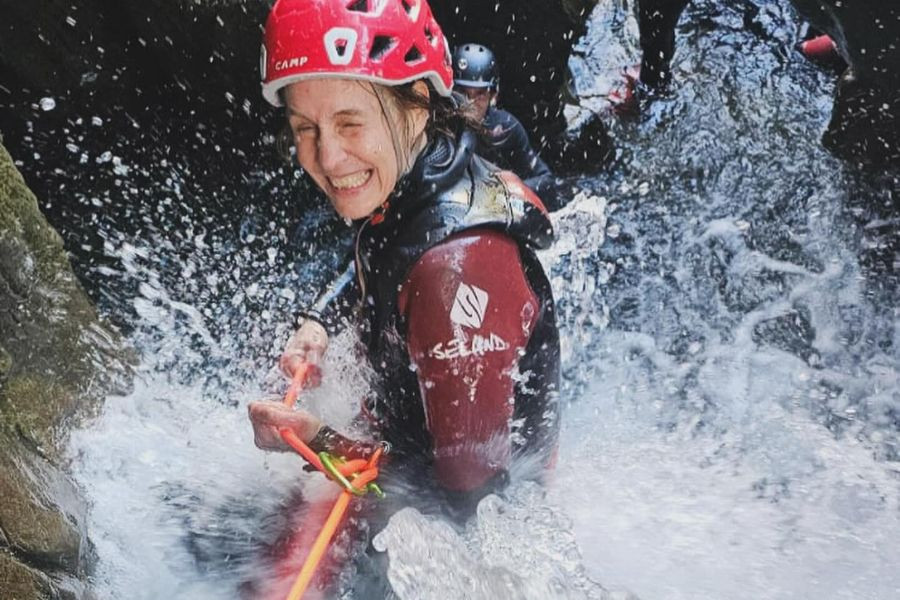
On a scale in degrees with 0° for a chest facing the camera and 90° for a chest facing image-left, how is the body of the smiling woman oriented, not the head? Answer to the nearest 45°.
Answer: approximately 90°

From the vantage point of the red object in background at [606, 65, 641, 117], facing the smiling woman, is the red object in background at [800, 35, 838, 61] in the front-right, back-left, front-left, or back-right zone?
back-left

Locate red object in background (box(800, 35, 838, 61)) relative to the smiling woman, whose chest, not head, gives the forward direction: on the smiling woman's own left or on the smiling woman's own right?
on the smiling woman's own right

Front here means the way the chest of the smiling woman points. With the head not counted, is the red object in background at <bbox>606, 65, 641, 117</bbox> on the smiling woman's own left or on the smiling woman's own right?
on the smiling woman's own right
